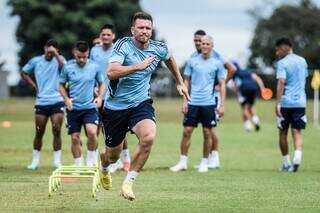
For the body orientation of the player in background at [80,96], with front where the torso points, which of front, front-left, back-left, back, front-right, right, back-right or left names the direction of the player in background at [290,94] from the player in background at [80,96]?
left

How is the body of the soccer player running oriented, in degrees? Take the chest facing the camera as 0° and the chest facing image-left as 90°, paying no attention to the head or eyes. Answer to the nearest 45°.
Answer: approximately 315°

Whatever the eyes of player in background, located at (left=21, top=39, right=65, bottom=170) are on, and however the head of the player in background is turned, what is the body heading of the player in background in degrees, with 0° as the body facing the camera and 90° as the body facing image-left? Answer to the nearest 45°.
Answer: approximately 0°

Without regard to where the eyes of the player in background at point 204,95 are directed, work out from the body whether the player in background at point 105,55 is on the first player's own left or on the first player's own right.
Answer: on the first player's own right
